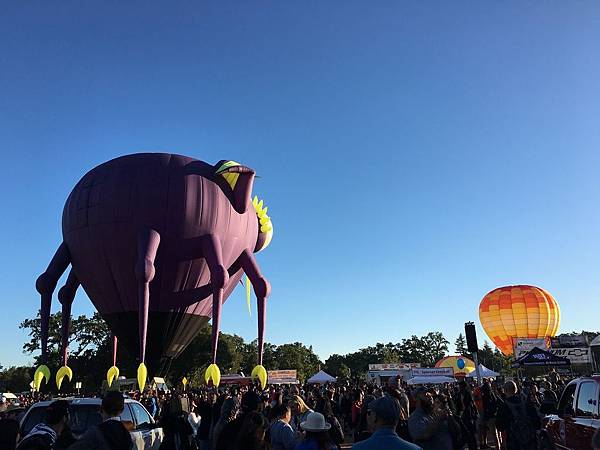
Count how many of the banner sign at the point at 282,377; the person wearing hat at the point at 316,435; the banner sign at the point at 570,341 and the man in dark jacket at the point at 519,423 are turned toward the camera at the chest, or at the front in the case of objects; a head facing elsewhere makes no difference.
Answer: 2

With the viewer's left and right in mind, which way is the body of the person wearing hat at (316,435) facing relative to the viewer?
facing away from the viewer

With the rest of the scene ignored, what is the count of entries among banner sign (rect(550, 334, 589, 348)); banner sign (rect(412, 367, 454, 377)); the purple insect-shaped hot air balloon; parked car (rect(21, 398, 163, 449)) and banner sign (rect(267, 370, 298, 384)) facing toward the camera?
3

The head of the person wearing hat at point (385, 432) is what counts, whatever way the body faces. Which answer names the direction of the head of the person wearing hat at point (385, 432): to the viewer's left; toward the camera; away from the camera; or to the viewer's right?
away from the camera

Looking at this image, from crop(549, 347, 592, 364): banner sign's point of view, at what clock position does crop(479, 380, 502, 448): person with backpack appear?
The person with backpack is roughly at 12 o'clock from the banner sign.

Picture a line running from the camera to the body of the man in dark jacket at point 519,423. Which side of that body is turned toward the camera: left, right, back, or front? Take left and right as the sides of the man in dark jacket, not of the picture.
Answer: back

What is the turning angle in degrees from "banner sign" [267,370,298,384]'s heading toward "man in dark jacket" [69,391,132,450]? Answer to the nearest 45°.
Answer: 0° — it already faces them

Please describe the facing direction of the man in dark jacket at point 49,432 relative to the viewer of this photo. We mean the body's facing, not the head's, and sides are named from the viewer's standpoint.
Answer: facing away from the viewer and to the right of the viewer

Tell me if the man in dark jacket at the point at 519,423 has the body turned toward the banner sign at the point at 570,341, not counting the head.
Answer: yes

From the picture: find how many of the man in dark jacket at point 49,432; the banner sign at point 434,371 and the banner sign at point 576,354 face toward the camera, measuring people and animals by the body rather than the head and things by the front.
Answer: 2

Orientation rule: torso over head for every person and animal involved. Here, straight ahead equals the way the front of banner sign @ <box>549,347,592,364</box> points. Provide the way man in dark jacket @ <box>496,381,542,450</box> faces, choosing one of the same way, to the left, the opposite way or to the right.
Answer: the opposite way
